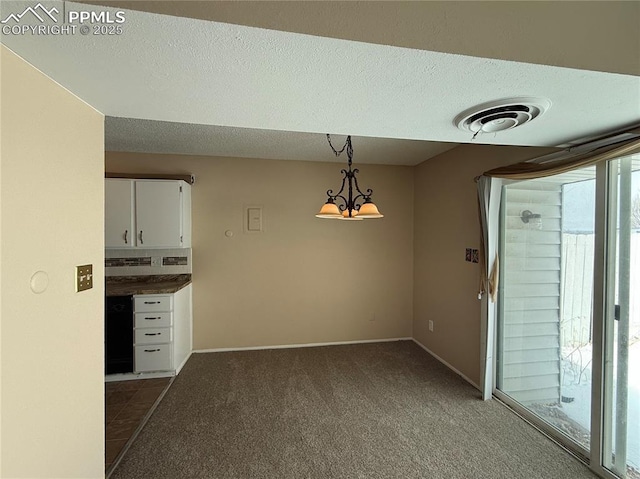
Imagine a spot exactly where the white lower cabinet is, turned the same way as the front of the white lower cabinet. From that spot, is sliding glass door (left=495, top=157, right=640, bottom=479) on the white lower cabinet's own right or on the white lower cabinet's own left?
on the white lower cabinet's own left

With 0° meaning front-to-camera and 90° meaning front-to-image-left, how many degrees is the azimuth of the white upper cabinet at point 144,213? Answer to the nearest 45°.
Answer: approximately 0°

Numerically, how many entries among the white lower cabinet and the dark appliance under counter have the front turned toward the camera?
2
